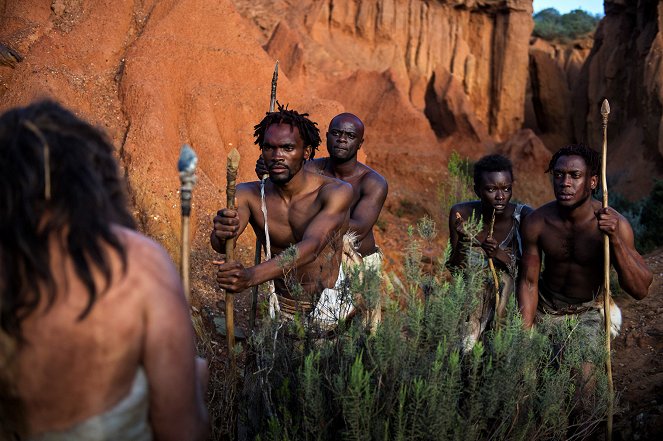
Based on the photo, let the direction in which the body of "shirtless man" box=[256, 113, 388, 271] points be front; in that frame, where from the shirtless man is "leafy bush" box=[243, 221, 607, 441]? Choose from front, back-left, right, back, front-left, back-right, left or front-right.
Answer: front-left

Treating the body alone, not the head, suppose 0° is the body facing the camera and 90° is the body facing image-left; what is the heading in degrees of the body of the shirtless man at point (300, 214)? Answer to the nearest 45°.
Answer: approximately 45°

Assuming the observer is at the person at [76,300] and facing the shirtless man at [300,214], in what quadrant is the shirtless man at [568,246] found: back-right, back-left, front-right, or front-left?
front-right

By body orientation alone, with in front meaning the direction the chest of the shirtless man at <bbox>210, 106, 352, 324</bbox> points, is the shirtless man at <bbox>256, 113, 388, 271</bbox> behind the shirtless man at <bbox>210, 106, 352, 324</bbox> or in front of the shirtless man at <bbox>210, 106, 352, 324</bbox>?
behind

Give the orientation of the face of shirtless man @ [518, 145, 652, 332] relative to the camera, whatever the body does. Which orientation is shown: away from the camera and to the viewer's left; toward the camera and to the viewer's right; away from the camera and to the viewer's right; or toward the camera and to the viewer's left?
toward the camera and to the viewer's left

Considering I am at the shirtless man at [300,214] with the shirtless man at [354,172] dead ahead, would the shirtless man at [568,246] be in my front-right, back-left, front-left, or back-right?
front-right

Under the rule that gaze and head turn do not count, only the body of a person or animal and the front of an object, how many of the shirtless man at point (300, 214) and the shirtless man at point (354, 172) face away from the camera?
0

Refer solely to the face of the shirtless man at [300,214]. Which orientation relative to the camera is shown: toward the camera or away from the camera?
toward the camera

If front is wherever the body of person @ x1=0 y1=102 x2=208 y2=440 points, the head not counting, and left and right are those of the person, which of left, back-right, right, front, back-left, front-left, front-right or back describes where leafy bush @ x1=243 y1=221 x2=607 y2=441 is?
front-right

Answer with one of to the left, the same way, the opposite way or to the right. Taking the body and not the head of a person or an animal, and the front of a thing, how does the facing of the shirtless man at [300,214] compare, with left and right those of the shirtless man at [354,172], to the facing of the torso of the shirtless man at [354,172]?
the same way

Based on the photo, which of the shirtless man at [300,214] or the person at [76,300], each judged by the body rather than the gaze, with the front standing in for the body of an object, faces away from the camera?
the person

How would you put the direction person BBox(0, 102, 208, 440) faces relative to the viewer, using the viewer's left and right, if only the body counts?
facing away from the viewer

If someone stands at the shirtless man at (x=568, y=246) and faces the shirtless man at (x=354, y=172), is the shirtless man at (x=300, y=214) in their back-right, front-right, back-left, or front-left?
front-left

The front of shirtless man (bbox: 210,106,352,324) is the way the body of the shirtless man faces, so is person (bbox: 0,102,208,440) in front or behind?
in front
